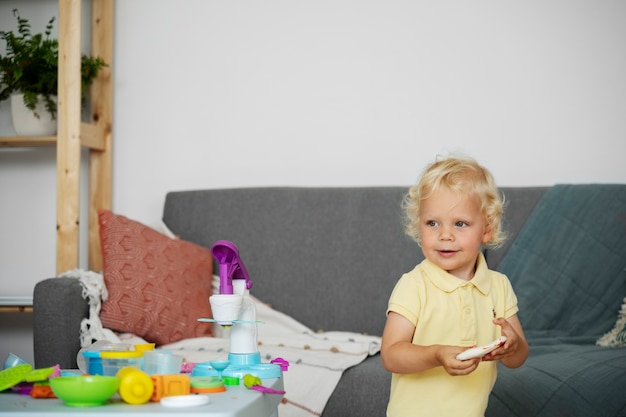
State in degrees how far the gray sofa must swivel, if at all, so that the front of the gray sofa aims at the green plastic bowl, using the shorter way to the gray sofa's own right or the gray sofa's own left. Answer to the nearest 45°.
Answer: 0° — it already faces it

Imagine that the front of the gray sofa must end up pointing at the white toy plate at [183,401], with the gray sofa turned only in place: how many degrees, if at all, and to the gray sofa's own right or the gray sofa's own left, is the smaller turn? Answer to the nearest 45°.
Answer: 0° — it already faces it

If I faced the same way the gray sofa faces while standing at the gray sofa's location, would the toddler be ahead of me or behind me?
ahead

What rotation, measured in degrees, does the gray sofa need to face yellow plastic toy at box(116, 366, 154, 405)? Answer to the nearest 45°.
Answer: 0° — it already faces it

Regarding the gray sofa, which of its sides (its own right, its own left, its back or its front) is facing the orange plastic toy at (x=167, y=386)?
front

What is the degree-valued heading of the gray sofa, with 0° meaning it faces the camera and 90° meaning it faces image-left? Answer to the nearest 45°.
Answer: approximately 0°

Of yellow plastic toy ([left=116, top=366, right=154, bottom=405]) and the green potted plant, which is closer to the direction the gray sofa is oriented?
the yellow plastic toy

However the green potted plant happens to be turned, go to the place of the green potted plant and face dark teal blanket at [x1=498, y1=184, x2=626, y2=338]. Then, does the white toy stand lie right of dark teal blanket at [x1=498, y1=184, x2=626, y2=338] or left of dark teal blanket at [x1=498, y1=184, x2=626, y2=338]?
right

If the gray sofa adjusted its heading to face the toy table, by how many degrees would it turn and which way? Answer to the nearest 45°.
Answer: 0° — it already faces it
